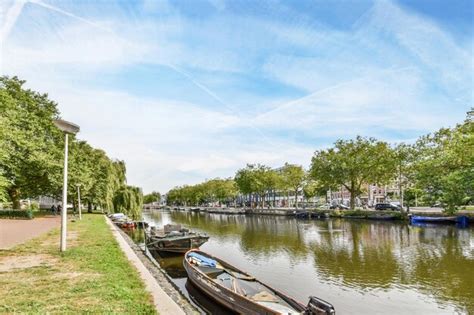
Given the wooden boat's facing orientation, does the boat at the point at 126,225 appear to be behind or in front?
in front

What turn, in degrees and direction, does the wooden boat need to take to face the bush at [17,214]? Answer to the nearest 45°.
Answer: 0° — it already faces it

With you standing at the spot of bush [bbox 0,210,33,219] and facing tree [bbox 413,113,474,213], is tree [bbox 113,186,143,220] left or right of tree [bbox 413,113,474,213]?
left

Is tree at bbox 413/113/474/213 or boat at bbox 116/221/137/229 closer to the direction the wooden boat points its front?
the boat

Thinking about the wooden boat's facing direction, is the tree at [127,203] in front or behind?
in front

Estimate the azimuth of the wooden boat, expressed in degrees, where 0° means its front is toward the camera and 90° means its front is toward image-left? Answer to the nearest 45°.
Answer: approximately 135°
